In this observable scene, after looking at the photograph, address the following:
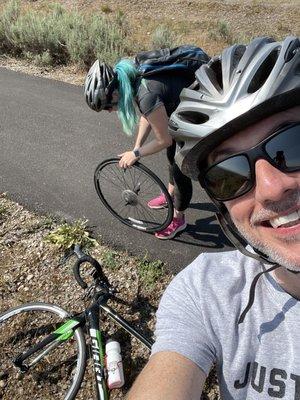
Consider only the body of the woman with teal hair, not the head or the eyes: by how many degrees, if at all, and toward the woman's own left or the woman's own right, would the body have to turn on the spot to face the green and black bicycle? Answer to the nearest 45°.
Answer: approximately 90° to the woman's own left

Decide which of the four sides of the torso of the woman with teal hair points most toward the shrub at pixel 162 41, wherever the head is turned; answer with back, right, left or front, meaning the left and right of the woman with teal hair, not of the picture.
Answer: right

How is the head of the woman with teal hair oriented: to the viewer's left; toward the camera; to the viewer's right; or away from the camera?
to the viewer's left

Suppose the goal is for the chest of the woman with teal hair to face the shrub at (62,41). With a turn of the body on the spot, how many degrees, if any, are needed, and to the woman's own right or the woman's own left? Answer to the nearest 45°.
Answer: approximately 90° to the woman's own right

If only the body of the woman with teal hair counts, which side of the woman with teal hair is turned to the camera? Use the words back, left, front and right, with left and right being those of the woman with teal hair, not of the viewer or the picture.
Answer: left

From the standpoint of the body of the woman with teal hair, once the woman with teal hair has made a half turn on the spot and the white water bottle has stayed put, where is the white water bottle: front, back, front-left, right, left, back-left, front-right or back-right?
right
